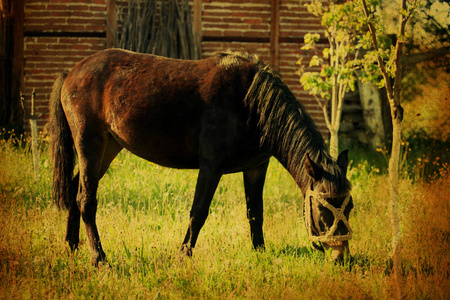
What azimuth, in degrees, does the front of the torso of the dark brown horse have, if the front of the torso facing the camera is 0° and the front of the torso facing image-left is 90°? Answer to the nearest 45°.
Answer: approximately 270°

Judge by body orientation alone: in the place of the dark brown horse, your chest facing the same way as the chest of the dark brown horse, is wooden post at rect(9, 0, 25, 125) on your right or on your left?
on your left

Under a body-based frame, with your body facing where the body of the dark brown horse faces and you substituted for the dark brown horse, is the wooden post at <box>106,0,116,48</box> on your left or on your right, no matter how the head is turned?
on your left

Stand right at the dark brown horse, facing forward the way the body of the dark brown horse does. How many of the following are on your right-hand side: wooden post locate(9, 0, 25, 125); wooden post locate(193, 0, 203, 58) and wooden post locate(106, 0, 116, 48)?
0

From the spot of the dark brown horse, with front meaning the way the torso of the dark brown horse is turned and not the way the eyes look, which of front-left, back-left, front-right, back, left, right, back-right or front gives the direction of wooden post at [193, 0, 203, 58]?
left
